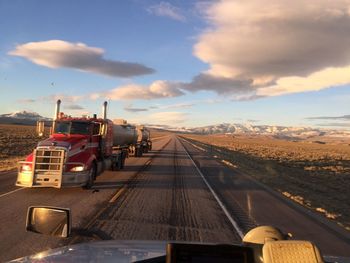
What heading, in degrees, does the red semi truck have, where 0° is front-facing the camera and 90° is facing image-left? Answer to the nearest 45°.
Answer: approximately 45°

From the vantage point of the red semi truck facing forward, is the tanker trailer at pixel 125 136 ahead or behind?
behind
